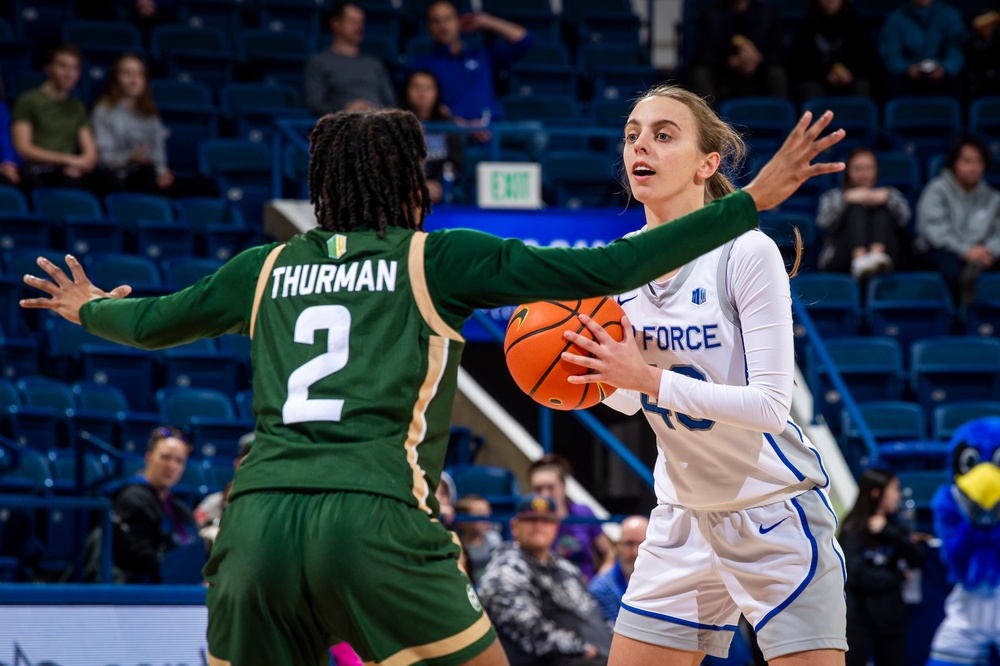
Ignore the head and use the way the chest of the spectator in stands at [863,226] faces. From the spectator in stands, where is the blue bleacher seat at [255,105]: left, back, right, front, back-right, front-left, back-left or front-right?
right

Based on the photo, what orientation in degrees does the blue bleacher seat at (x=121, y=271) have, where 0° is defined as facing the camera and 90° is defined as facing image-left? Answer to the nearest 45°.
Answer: approximately 0°

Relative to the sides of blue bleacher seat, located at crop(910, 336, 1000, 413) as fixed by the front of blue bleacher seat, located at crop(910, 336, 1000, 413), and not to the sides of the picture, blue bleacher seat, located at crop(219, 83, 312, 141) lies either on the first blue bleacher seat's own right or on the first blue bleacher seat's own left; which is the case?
on the first blue bleacher seat's own right

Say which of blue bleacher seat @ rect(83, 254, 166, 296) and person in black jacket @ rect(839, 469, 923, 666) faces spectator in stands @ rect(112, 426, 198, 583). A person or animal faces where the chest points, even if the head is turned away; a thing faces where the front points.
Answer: the blue bleacher seat

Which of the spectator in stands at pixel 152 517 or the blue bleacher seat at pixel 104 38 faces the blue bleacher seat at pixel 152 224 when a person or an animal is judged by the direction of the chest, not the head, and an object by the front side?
the blue bleacher seat at pixel 104 38

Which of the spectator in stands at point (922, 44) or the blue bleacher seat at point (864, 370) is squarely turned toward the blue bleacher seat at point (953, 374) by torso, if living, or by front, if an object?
the spectator in stands
